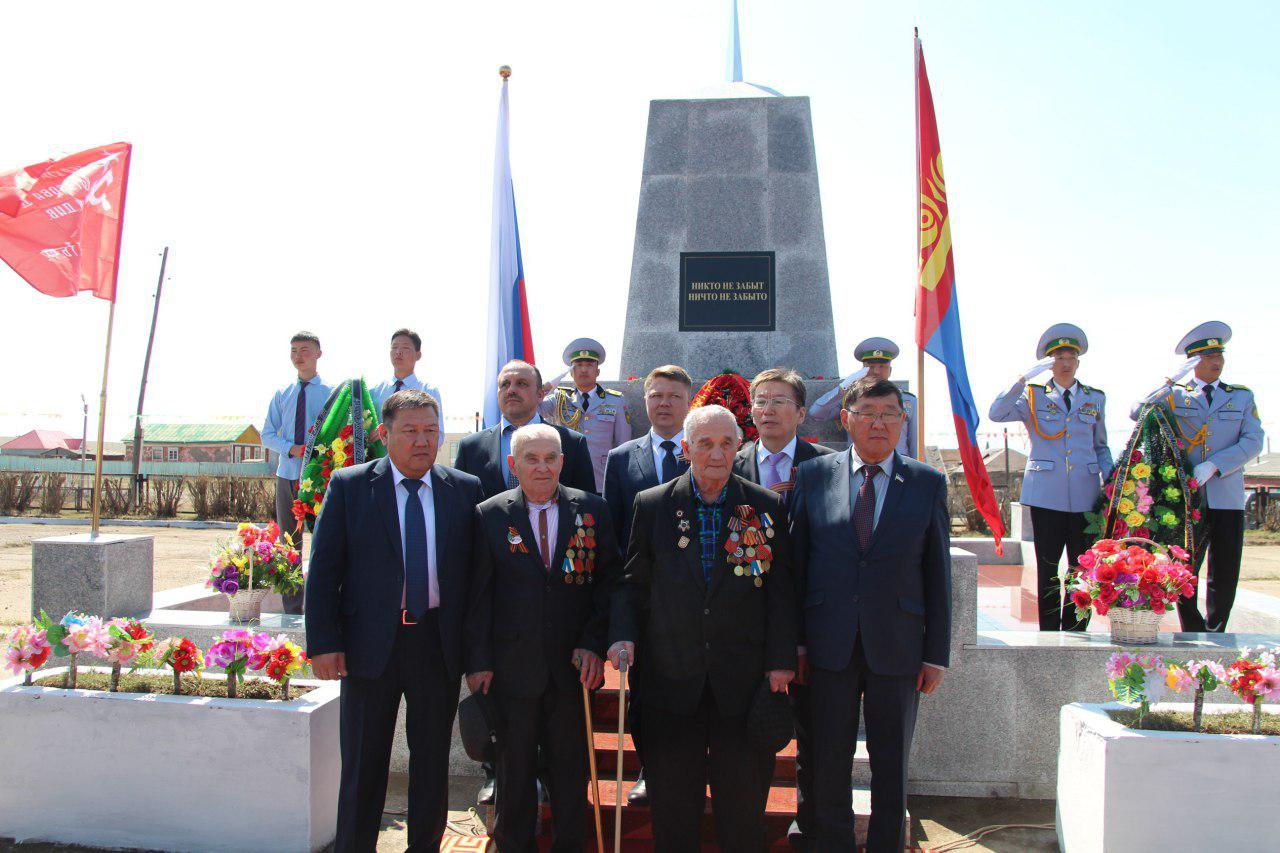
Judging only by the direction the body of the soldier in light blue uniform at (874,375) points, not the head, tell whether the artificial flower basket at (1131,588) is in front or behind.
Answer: in front

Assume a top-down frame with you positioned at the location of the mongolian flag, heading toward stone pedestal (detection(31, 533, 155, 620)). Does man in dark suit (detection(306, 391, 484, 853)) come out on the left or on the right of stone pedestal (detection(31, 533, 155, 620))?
left

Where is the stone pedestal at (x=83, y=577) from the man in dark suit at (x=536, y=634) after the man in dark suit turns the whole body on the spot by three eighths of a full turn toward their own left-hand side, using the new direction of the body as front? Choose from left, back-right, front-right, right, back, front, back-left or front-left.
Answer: left

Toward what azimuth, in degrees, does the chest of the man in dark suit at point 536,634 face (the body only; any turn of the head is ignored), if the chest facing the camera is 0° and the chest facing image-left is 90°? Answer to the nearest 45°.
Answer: approximately 0°

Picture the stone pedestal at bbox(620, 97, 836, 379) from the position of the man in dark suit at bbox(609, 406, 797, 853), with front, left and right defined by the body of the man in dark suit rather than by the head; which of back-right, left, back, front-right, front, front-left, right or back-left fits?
back

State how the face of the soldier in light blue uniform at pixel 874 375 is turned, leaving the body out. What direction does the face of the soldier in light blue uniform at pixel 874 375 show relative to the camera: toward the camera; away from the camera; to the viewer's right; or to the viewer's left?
toward the camera

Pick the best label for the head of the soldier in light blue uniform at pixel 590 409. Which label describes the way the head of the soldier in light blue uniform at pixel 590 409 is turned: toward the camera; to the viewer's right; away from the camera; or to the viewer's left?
toward the camera

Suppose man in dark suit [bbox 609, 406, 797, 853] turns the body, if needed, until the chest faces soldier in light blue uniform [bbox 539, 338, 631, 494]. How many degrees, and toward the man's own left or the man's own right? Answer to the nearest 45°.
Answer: approximately 180°

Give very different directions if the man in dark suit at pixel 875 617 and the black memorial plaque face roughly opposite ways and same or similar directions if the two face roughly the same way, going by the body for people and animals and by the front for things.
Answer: same or similar directions

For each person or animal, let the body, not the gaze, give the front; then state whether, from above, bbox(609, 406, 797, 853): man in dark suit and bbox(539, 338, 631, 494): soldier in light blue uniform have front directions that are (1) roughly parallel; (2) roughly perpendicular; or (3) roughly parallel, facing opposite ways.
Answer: roughly parallel

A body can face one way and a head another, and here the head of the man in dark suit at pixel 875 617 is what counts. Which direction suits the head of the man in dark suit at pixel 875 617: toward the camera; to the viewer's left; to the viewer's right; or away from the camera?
toward the camera

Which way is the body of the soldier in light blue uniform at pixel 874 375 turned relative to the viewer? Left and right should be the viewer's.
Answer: facing the viewer

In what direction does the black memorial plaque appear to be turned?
toward the camera

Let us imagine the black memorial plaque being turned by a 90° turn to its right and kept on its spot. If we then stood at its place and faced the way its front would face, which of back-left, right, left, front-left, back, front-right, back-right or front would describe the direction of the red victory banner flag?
front-left

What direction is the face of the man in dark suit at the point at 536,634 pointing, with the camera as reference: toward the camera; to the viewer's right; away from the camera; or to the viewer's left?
toward the camera

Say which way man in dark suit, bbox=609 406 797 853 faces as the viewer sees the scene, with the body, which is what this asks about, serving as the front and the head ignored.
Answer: toward the camera

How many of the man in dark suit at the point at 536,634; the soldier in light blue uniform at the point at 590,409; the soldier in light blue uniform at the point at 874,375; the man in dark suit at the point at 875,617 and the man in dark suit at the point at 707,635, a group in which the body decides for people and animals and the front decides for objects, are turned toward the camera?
5

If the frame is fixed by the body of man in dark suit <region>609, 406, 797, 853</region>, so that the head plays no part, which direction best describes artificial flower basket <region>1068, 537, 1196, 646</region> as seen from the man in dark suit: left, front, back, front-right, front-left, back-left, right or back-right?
back-left
